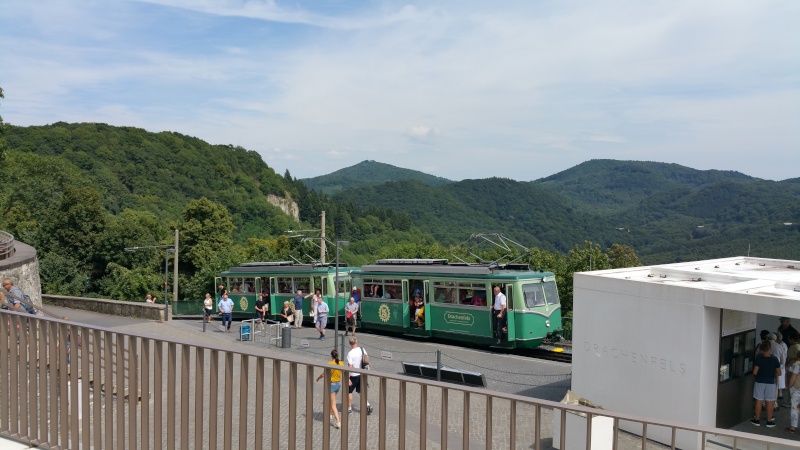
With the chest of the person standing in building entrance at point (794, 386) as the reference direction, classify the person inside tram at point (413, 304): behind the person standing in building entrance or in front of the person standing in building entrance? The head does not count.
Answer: in front

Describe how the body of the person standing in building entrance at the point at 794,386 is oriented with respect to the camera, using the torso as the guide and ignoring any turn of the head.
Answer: to the viewer's left
